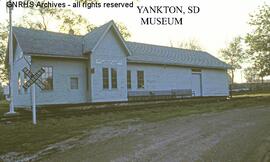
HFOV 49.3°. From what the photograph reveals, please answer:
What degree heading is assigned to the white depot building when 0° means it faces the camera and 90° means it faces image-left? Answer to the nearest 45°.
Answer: approximately 315°

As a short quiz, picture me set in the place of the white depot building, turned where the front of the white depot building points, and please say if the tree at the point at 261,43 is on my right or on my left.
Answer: on my left
